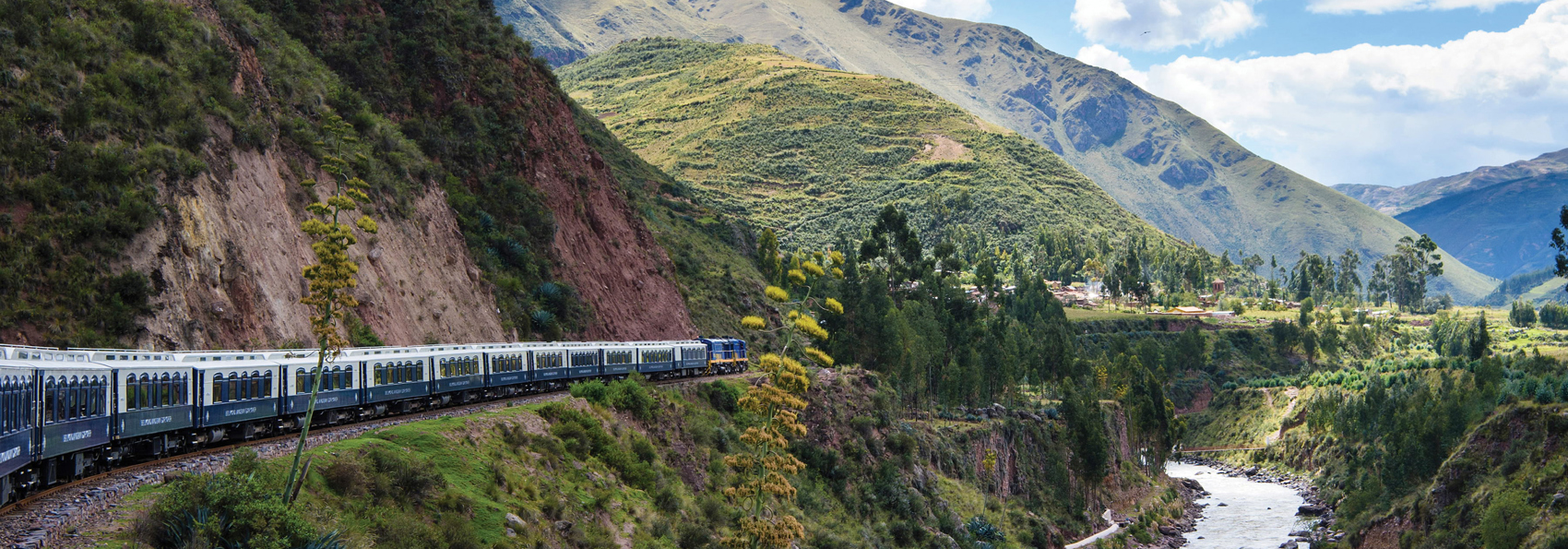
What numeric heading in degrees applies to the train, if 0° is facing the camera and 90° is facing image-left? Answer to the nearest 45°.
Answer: approximately 225°

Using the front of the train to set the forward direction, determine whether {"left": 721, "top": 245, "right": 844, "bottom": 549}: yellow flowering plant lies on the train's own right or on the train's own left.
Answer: on the train's own right

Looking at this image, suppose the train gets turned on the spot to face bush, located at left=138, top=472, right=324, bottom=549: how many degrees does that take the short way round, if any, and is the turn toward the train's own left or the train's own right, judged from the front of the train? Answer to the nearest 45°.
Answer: approximately 135° to the train's own right

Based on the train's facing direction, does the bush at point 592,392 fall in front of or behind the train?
in front

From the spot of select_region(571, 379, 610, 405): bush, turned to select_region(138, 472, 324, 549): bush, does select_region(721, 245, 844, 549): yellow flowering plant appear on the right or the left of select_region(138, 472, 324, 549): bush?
left

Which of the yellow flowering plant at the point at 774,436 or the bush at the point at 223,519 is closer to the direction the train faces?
the yellow flowering plant
